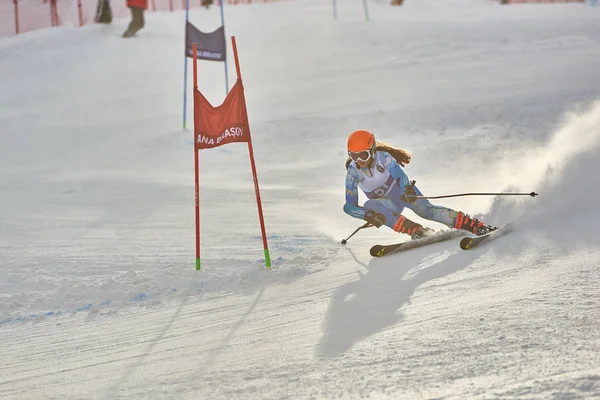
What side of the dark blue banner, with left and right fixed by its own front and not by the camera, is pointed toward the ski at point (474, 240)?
front

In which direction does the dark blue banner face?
toward the camera

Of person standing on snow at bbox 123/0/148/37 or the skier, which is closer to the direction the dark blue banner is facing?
the skier

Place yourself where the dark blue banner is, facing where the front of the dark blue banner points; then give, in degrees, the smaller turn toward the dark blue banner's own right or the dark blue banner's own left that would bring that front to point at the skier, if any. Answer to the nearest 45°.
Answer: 0° — it already faces them

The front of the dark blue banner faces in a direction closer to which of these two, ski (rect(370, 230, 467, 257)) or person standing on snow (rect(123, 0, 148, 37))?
the ski

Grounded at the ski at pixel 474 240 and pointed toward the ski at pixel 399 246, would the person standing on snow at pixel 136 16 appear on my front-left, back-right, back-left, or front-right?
front-right

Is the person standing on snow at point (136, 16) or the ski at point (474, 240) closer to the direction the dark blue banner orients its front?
the ski

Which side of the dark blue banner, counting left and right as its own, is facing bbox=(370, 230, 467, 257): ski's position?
front

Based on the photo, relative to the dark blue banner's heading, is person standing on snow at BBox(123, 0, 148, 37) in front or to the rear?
to the rear

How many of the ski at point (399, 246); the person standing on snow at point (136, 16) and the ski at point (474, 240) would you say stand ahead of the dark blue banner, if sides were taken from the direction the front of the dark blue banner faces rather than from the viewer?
2
